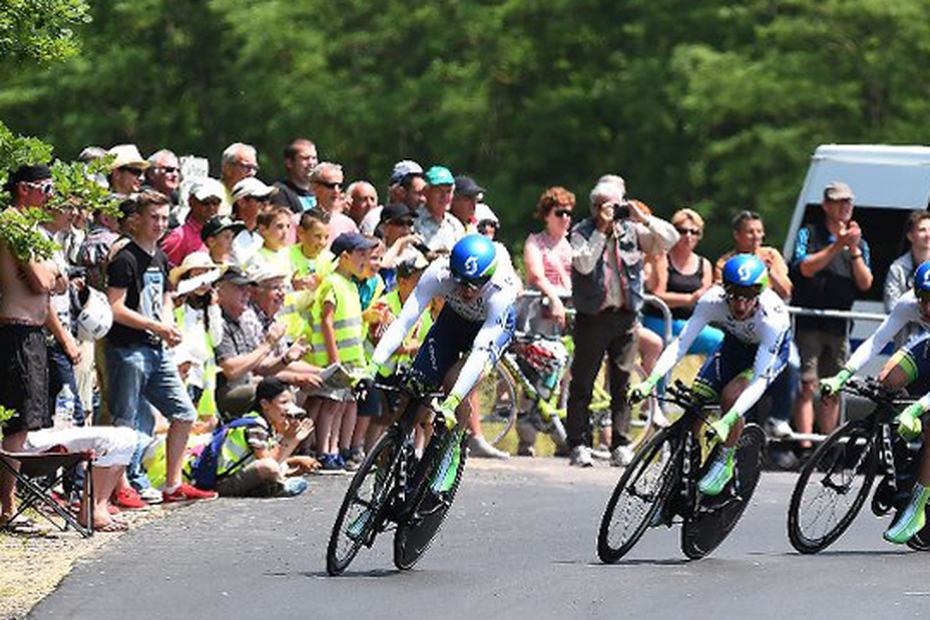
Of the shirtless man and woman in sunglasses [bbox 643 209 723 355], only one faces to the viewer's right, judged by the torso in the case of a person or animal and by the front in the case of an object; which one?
the shirtless man

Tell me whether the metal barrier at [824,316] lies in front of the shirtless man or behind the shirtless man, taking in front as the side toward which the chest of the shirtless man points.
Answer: in front

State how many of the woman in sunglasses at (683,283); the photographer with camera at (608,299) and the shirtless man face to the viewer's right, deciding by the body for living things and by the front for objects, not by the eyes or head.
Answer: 1

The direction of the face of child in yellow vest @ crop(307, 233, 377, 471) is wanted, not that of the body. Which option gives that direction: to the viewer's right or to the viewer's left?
to the viewer's right

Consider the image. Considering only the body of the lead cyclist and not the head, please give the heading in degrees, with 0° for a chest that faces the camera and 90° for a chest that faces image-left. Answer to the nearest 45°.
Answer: approximately 45°

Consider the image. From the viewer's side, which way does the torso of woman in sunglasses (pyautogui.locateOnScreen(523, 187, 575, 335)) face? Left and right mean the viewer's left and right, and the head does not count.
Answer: facing the viewer and to the right of the viewer
